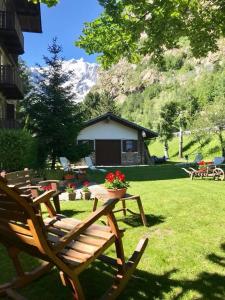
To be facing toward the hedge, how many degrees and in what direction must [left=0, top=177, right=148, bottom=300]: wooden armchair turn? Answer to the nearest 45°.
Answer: approximately 45° to its left

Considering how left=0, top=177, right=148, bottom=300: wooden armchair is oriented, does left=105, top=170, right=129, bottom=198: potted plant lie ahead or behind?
ahead

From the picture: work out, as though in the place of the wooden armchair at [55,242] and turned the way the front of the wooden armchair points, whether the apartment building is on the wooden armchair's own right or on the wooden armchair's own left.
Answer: on the wooden armchair's own left

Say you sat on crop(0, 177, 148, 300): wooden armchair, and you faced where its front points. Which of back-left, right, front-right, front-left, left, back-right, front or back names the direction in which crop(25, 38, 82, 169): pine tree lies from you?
front-left

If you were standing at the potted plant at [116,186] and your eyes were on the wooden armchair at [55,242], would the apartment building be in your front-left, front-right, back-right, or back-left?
back-right

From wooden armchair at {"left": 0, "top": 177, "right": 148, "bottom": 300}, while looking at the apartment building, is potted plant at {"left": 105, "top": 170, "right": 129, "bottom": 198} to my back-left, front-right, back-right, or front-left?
front-right

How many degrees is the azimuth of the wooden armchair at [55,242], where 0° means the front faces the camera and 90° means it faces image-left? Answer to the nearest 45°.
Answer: approximately 225°
